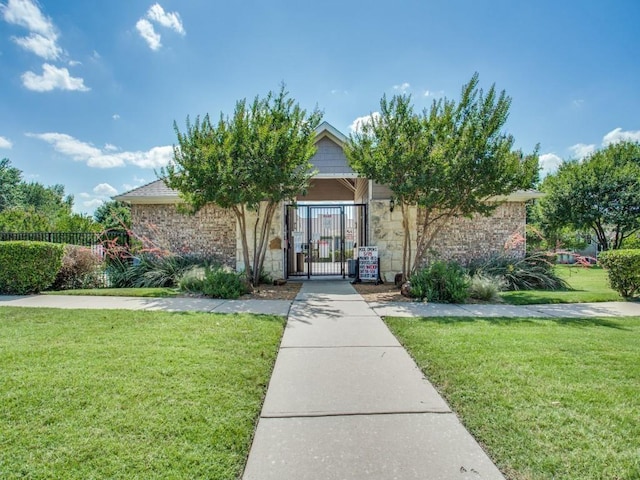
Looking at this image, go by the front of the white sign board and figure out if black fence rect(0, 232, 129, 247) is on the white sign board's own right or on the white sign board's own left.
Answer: on the white sign board's own right

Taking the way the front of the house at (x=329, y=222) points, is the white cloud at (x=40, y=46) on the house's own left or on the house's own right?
on the house's own right

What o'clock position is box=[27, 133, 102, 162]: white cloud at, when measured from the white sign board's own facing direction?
The white cloud is roughly at 4 o'clock from the white sign board.

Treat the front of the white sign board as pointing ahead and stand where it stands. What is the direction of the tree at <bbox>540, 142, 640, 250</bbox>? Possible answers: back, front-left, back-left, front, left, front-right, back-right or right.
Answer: back-left

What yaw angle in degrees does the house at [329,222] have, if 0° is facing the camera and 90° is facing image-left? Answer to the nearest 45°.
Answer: approximately 0°

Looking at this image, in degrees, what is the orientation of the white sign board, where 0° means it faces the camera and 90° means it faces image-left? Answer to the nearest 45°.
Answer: approximately 0°

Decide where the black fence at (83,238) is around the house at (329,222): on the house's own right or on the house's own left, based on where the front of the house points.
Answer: on the house's own right

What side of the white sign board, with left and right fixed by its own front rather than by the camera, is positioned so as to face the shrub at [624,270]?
left

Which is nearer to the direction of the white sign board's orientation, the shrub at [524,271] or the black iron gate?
the shrub
